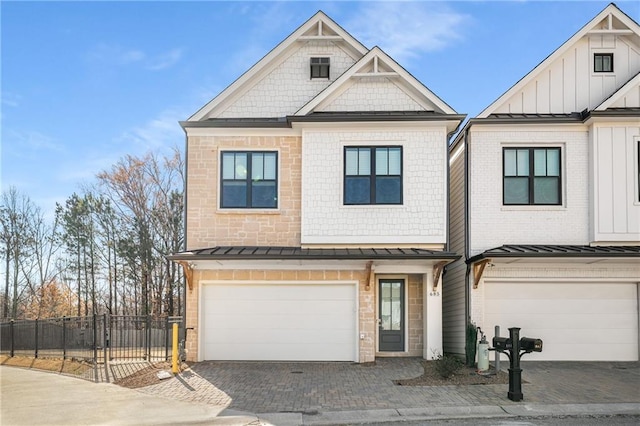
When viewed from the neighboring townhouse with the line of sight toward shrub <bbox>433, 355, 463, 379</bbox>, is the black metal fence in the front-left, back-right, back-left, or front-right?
front-right

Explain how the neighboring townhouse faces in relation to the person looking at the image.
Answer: facing the viewer

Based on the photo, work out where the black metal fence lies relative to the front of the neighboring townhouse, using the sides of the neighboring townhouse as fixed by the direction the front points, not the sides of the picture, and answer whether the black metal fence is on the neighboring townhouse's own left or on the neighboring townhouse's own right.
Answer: on the neighboring townhouse's own right

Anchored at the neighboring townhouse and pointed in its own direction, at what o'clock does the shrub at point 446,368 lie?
The shrub is roughly at 1 o'clock from the neighboring townhouse.

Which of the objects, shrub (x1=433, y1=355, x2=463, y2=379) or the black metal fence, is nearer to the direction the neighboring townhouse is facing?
the shrub
